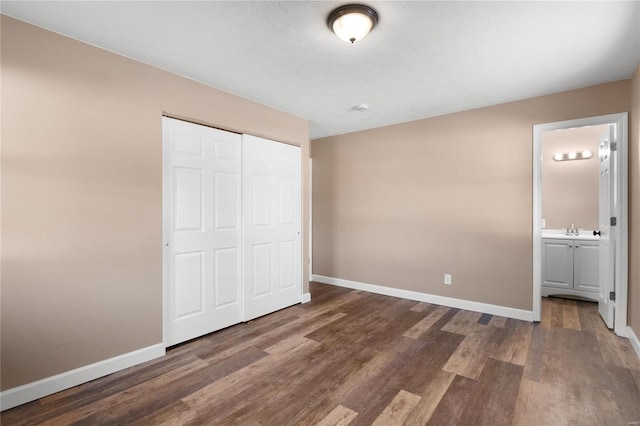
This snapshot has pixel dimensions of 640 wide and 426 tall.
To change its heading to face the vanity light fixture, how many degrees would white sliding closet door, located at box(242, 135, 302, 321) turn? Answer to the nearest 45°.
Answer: approximately 45° to its left

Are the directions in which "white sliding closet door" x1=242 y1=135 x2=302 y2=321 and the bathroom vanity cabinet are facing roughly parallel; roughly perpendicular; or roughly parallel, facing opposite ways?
roughly perpendicular

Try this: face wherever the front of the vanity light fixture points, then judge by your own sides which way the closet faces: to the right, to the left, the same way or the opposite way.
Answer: to the left

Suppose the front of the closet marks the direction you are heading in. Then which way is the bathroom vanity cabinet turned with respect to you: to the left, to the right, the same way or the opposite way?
to the right

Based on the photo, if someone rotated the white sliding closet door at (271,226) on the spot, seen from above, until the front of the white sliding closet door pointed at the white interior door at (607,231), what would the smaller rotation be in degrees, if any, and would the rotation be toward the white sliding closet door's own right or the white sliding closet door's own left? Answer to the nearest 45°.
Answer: approximately 45° to the white sliding closet door's own left

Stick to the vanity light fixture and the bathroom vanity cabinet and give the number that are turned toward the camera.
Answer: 2

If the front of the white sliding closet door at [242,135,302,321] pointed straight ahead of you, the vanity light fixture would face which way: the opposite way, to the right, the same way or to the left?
to the right

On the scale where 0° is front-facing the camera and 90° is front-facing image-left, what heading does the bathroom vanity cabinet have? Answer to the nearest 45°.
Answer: approximately 0°

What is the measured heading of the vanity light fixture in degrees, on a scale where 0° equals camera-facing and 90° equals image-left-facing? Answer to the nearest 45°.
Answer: approximately 0°
